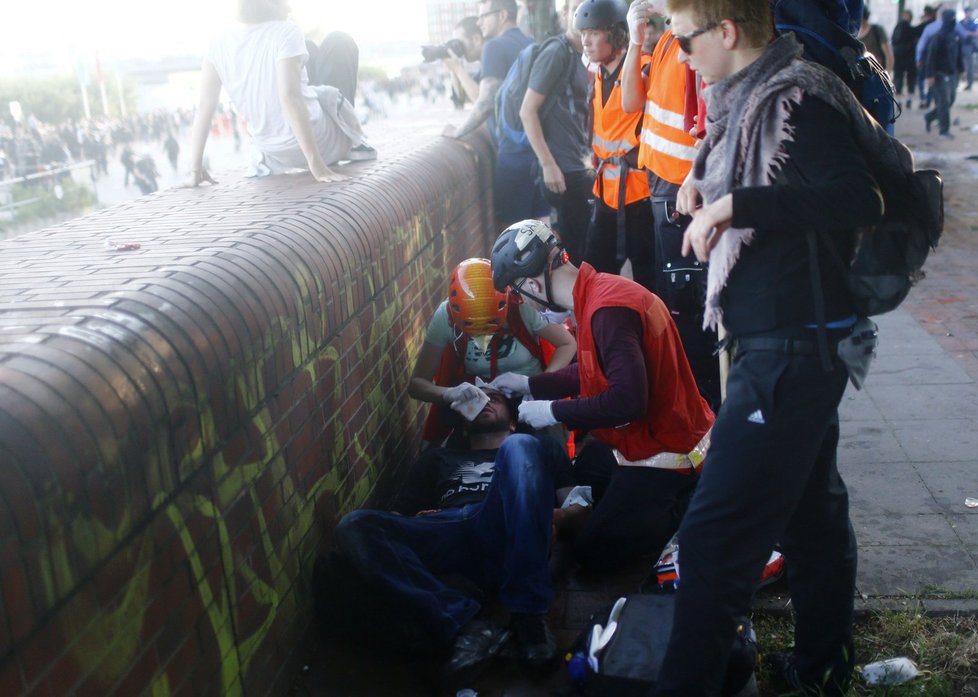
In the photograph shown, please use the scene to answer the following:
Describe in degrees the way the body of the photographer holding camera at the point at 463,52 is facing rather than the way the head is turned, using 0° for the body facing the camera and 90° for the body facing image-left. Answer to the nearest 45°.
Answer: approximately 90°

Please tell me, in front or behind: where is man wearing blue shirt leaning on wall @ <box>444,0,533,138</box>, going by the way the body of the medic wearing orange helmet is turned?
behind

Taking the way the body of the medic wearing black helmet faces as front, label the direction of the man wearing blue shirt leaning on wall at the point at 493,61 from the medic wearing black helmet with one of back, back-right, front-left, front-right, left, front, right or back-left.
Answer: right

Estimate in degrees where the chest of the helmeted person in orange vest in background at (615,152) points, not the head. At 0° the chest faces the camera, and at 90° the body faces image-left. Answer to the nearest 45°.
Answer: approximately 45°

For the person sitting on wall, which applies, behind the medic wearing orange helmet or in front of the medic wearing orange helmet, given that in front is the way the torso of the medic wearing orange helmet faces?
behind

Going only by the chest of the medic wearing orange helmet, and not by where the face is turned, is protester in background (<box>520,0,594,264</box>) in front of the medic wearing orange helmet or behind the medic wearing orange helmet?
behind

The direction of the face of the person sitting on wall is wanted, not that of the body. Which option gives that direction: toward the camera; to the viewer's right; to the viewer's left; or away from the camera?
away from the camera

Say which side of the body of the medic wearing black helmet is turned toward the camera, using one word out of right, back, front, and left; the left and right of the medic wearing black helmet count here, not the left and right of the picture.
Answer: left

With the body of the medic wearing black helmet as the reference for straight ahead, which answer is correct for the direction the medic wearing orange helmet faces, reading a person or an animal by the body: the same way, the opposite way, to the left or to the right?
to the left

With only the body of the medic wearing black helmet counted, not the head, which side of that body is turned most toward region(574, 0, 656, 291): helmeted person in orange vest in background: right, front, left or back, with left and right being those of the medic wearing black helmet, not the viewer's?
right

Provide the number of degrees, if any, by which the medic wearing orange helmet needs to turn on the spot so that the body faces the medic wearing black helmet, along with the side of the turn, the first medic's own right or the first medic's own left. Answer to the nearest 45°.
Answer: approximately 45° to the first medic's own left

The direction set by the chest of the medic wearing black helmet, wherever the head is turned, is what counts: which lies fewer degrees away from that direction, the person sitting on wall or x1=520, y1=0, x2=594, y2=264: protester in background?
the person sitting on wall
